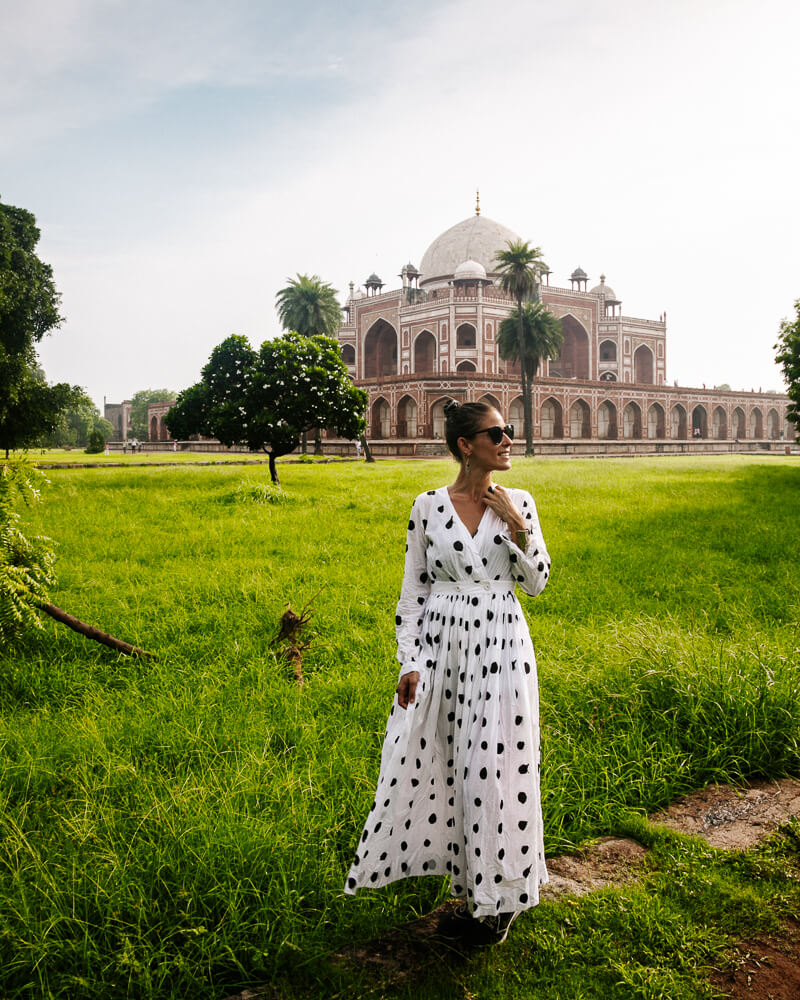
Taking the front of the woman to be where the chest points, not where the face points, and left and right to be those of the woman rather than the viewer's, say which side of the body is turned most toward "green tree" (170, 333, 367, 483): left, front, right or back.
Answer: back

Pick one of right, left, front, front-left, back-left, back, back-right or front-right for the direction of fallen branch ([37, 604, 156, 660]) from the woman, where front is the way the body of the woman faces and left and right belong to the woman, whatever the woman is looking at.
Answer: back-right

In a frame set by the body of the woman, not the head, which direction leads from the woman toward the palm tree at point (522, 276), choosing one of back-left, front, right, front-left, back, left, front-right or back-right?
back

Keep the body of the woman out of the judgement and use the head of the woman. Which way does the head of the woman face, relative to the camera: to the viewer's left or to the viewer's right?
to the viewer's right

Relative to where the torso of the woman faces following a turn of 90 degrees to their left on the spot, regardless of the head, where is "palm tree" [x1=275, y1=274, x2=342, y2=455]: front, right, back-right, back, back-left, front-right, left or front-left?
left

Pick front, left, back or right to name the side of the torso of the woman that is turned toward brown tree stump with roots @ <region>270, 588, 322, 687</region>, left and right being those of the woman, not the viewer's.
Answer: back

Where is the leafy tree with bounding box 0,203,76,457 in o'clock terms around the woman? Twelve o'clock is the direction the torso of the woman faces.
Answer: The leafy tree is roughly at 5 o'clock from the woman.

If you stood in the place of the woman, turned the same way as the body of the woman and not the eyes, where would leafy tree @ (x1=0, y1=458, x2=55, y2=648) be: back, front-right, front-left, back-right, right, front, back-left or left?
back-right

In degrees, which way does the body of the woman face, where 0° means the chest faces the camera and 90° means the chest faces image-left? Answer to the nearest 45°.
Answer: approximately 0°

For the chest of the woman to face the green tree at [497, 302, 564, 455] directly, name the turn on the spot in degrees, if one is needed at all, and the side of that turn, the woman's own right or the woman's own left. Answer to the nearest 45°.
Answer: approximately 180°

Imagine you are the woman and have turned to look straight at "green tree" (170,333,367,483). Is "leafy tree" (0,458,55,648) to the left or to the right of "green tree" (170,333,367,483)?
left

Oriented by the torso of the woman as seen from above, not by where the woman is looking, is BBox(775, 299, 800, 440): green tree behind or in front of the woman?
behind
